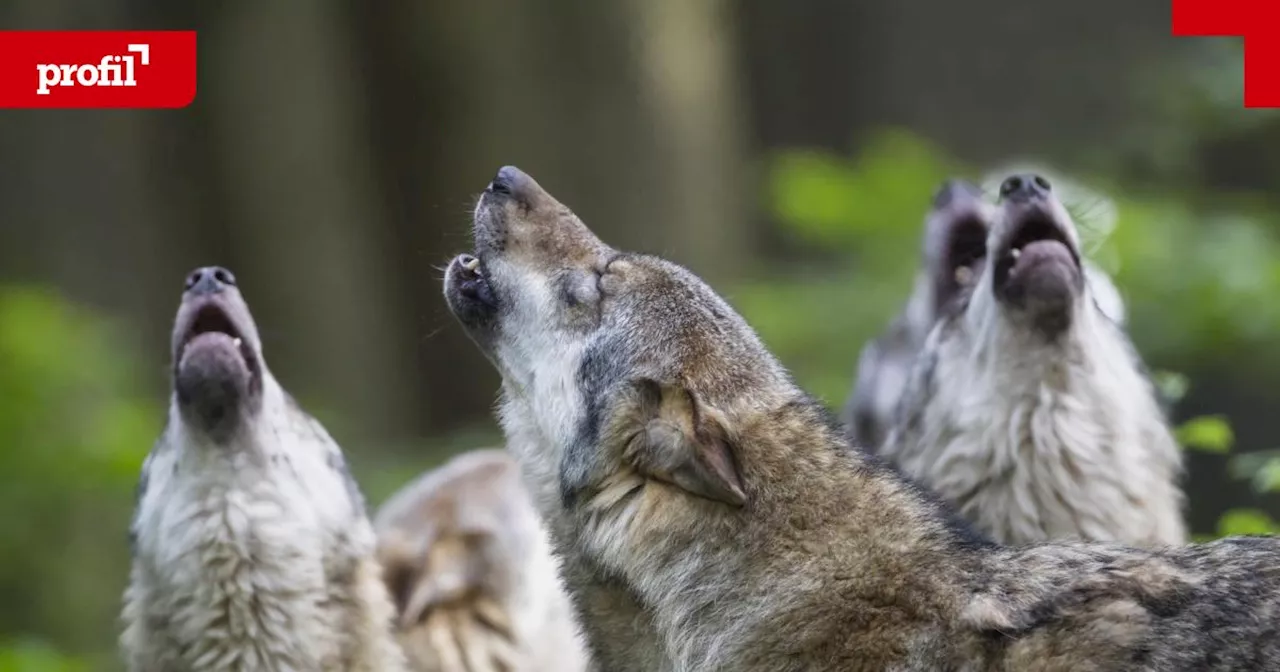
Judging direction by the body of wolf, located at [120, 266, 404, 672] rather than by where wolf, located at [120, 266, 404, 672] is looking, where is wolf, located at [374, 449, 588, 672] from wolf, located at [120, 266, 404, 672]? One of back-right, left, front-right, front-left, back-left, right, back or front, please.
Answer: back-left

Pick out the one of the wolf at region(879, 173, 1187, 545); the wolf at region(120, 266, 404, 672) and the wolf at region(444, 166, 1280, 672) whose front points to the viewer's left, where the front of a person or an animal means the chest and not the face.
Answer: the wolf at region(444, 166, 1280, 672)

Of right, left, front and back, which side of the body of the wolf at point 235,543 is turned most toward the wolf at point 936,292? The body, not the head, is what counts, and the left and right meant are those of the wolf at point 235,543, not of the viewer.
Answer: left

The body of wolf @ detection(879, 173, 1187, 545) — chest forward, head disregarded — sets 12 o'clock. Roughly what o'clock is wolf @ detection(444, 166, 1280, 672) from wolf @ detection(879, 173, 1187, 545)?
wolf @ detection(444, 166, 1280, 672) is roughly at 1 o'clock from wolf @ detection(879, 173, 1187, 545).

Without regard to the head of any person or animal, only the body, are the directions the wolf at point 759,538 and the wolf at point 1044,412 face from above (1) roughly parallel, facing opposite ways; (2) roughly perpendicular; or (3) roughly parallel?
roughly perpendicular

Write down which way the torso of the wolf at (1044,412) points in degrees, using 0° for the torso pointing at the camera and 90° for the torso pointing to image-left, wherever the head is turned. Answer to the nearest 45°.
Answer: approximately 0°

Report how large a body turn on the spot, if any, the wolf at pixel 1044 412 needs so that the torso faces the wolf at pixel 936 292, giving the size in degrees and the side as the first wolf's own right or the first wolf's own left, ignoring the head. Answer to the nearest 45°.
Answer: approximately 180°

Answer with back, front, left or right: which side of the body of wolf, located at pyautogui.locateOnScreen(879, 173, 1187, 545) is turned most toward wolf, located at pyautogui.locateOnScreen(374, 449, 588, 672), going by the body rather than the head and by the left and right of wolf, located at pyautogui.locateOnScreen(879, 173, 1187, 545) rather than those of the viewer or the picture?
right

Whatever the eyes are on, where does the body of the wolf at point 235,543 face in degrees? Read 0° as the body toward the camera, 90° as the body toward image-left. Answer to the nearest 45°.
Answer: approximately 0°

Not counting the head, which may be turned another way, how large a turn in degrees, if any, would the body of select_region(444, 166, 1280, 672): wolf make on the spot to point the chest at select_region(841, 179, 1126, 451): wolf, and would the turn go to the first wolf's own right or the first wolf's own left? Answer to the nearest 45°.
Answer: approximately 90° to the first wolf's own right

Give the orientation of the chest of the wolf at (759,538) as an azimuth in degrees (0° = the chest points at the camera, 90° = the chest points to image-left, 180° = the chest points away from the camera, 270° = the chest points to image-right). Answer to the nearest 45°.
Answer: approximately 90°

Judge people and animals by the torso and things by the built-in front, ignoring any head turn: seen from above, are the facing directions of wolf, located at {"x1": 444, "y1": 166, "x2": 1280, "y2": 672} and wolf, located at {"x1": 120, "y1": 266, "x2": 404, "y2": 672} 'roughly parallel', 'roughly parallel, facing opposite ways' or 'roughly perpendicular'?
roughly perpendicular

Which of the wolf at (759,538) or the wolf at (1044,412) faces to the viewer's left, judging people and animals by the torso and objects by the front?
the wolf at (759,538)
